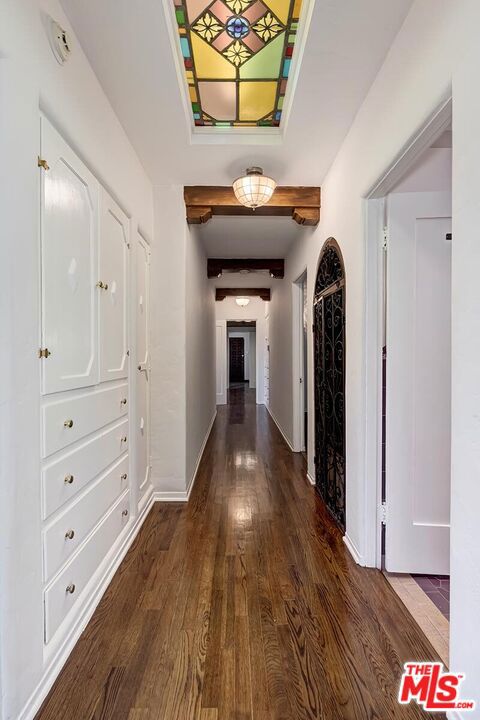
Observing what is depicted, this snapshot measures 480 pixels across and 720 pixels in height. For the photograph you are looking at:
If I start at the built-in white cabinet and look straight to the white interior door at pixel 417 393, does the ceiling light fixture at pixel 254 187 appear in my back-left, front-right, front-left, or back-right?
front-left

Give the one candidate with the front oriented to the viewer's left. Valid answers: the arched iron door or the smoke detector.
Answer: the arched iron door

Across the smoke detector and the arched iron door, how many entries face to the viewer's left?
1

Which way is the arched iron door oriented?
to the viewer's left

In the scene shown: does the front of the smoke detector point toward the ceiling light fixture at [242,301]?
no

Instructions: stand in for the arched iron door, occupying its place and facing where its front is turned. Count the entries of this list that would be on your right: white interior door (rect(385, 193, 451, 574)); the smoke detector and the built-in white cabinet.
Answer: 0

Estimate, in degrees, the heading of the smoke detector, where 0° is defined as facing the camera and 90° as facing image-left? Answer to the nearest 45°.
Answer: approximately 315°

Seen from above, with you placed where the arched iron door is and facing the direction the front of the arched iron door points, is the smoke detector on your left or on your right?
on your left

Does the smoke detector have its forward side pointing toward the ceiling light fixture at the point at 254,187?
no

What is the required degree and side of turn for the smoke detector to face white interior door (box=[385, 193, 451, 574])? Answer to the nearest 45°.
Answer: approximately 45° to its left

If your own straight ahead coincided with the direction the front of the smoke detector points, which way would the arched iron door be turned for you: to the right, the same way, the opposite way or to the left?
the opposite way

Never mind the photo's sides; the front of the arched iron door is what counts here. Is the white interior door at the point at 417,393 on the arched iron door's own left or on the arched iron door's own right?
on the arched iron door's own left
